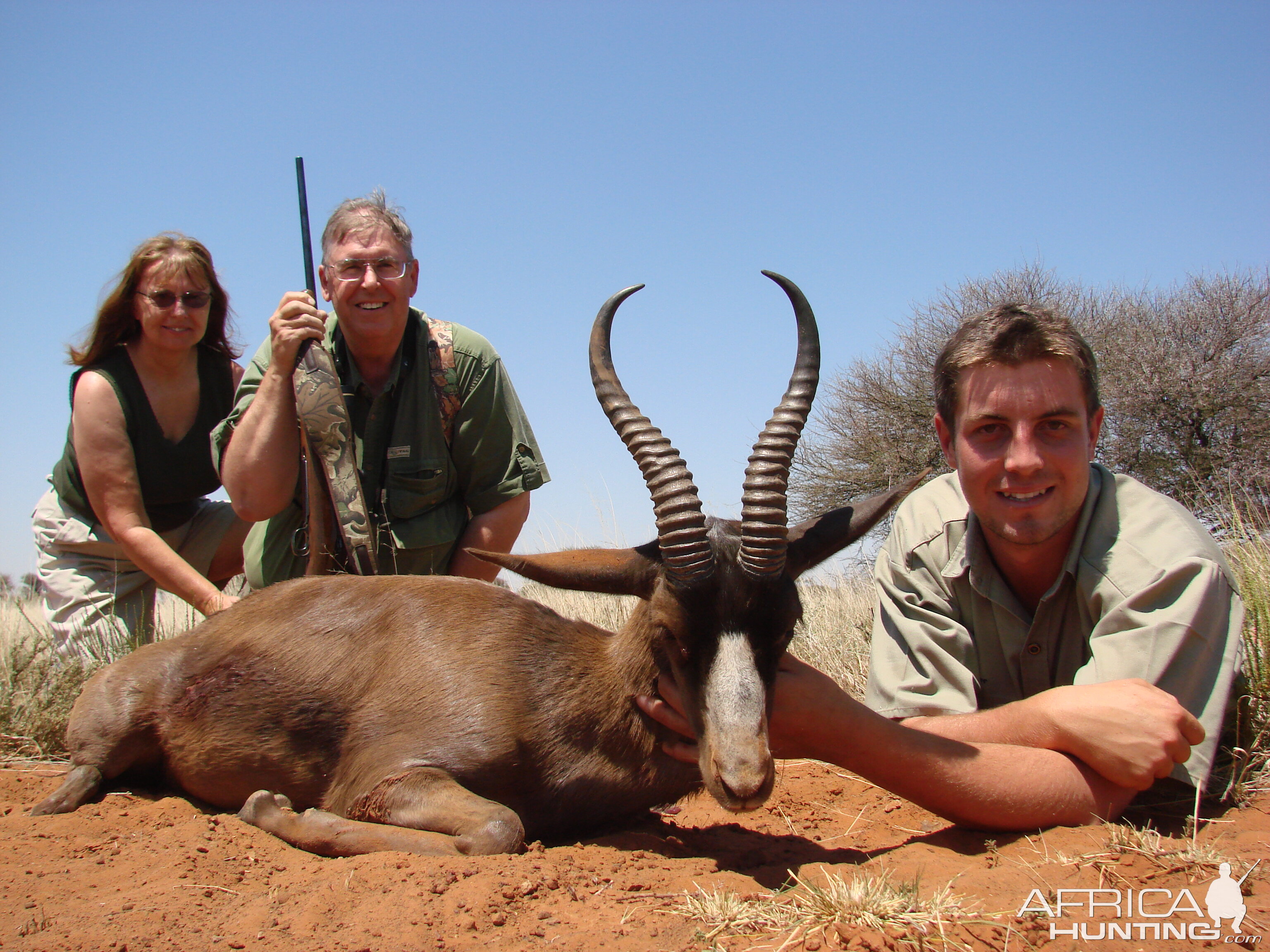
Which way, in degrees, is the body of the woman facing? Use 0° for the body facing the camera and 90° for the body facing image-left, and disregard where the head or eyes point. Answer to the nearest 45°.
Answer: approximately 315°

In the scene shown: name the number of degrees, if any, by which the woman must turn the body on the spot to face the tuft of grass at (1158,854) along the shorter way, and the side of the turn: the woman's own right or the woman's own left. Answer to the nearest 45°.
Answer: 0° — they already face it

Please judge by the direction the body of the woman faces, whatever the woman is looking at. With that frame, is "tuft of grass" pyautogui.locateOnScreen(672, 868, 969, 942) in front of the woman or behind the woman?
in front

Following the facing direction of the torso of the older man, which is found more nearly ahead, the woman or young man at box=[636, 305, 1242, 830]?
the young man

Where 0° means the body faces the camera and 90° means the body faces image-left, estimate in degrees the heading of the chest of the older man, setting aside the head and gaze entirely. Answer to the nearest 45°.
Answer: approximately 0°

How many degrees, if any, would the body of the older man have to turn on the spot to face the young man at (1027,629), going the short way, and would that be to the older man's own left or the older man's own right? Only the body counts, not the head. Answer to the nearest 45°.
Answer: approximately 45° to the older man's own left

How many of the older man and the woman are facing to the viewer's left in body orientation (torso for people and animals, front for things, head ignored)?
0

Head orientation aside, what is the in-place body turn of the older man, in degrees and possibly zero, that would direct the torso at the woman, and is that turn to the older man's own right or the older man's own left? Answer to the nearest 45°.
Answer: approximately 135° to the older man's own right
